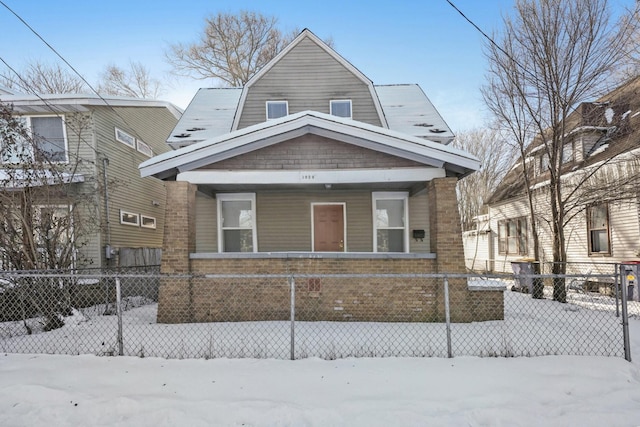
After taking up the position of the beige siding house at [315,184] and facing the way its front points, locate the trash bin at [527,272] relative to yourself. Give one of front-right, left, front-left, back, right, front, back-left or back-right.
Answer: back-left

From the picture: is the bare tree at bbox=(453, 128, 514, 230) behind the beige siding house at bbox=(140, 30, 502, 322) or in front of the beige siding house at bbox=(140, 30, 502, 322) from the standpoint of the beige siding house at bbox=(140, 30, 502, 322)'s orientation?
behind

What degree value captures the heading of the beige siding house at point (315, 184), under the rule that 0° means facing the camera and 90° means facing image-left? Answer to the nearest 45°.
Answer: approximately 0°
